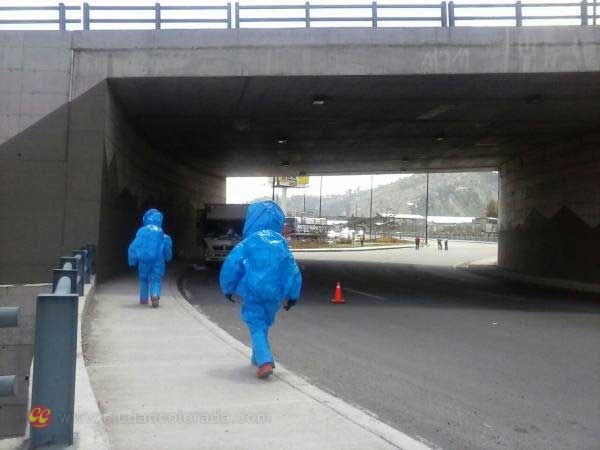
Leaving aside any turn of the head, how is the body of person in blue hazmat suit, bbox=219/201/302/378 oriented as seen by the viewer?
away from the camera

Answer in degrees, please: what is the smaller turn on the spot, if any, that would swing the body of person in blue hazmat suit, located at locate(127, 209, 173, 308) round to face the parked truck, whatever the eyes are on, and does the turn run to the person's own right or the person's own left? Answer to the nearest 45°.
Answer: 0° — they already face it

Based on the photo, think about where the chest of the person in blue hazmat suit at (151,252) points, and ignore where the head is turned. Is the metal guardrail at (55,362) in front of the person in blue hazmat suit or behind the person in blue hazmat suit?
behind

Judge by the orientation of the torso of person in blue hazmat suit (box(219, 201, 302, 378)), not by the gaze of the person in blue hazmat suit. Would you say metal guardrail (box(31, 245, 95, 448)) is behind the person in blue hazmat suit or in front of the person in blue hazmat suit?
behind

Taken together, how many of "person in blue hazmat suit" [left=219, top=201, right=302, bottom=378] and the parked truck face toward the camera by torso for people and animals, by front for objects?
1

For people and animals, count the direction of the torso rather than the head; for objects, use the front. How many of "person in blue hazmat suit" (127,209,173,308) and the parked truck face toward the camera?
1

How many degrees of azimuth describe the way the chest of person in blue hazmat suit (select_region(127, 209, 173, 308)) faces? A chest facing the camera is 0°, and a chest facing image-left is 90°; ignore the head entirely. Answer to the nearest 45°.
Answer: approximately 180°

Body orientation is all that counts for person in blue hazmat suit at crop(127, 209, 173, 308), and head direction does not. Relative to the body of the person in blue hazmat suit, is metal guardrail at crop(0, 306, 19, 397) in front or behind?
behind

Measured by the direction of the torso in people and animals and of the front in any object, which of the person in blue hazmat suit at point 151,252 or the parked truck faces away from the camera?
the person in blue hazmat suit

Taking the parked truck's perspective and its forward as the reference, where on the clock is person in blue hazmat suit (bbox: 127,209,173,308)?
The person in blue hazmat suit is roughly at 12 o'clock from the parked truck.

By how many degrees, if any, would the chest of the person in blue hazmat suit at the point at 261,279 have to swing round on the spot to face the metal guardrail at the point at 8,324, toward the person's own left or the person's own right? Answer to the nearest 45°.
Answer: approximately 135° to the person's own left

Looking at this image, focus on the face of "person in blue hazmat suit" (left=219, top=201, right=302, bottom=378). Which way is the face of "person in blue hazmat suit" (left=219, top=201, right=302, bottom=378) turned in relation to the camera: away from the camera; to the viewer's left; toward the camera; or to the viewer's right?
away from the camera

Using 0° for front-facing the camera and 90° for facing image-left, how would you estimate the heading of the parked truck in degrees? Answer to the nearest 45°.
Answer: approximately 0°
